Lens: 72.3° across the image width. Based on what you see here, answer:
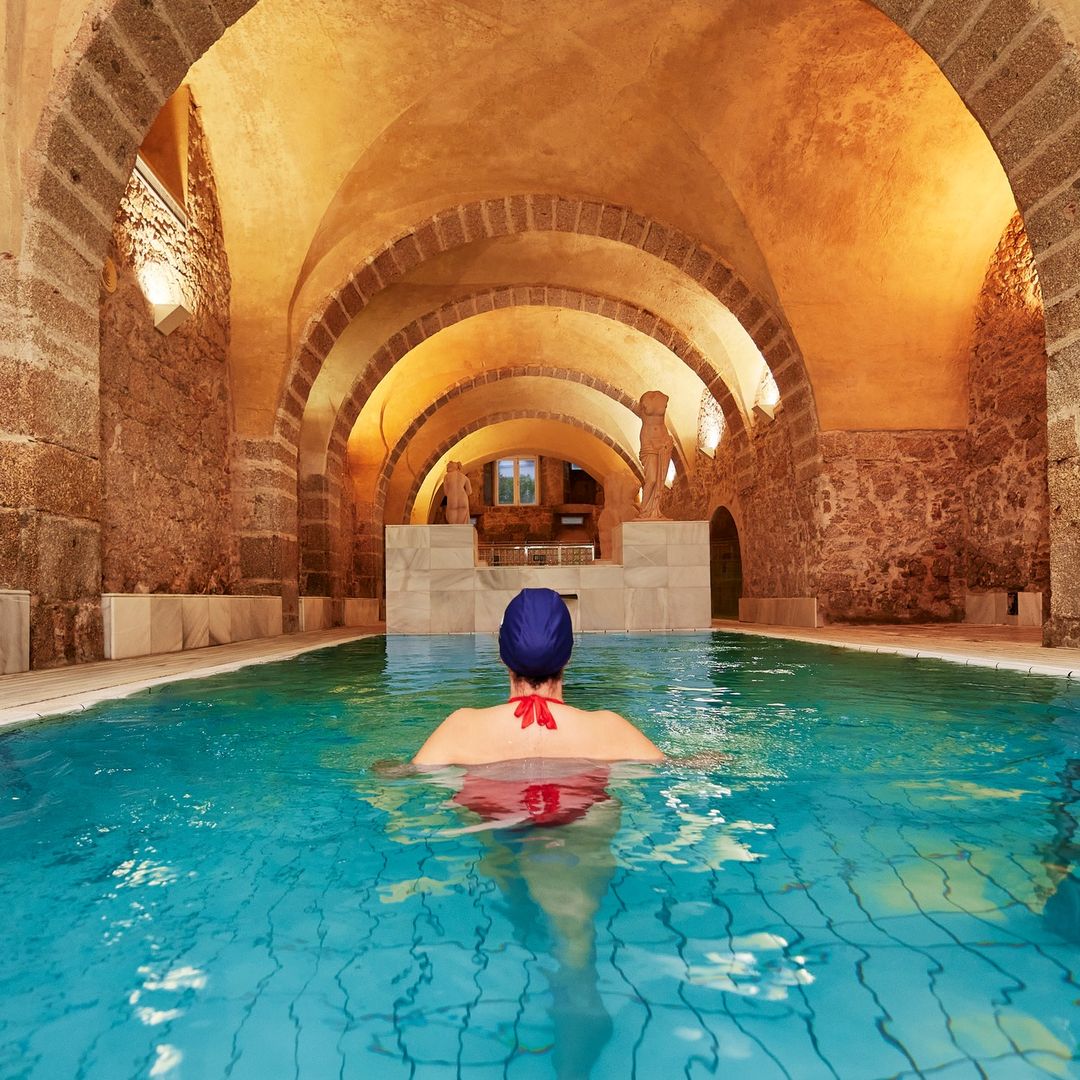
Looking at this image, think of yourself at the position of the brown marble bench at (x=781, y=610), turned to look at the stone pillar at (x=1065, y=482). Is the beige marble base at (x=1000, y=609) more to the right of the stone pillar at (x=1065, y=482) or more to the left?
left

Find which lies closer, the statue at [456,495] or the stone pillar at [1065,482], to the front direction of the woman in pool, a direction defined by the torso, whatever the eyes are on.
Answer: the statue

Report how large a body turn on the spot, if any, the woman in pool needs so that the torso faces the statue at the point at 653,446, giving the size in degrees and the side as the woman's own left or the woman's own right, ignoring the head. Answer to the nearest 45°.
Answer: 0° — they already face it

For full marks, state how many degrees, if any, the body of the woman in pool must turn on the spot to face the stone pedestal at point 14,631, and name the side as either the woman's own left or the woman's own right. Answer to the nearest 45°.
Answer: approximately 45° to the woman's own left

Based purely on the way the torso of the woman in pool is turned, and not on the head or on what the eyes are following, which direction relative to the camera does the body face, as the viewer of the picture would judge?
away from the camera

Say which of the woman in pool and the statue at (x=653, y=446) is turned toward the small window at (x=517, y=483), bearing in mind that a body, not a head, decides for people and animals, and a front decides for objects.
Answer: the woman in pool

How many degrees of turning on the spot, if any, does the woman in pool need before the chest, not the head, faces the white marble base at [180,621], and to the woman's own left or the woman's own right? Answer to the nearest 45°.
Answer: approximately 45° to the woman's own left

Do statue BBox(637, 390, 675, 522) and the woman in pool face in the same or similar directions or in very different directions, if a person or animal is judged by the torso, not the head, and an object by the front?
very different directions

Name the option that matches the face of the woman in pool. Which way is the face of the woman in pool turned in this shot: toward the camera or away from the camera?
away from the camera

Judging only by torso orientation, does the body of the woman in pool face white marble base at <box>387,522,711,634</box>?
yes

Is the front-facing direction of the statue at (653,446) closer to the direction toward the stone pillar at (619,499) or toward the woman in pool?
the woman in pool

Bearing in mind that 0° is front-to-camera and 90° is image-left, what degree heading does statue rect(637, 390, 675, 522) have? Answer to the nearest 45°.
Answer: approximately 0°

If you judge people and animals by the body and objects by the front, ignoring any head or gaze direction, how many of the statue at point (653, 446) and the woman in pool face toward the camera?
1

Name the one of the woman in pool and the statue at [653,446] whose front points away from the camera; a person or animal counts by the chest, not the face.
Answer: the woman in pool

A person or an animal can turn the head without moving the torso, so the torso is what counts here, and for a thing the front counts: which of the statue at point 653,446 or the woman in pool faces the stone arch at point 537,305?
the woman in pool
